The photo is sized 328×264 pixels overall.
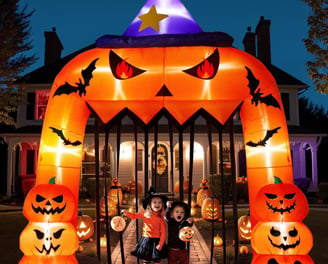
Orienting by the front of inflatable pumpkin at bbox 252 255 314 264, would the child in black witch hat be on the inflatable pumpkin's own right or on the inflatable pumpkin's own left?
on the inflatable pumpkin's own right

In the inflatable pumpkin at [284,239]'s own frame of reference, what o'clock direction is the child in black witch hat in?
The child in black witch hat is roughly at 3 o'clock from the inflatable pumpkin.

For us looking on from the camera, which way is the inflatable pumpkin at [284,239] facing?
facing the viewer

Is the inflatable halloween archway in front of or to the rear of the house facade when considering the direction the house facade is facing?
in front

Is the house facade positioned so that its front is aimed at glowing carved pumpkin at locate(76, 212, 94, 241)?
yes

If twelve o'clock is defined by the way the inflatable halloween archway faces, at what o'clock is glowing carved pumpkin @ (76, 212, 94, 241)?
The glowing carved pumpkin is roughly at 5 o'clock from the inflatable halloween archway.

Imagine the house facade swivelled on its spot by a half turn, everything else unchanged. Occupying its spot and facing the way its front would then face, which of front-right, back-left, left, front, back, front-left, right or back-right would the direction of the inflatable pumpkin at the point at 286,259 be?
back

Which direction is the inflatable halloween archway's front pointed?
toward the camera

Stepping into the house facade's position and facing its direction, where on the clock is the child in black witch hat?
The child in black witch hat is roughly at 12 o'clock from the house facade.

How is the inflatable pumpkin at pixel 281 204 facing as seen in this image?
toward the camera

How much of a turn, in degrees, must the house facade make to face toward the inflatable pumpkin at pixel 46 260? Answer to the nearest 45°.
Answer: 0° — it already faces it

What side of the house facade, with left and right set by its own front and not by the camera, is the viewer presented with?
front
